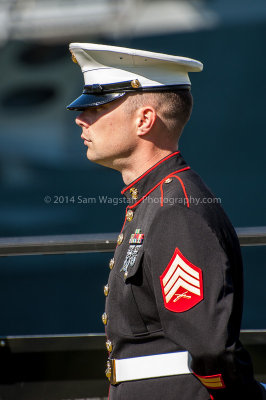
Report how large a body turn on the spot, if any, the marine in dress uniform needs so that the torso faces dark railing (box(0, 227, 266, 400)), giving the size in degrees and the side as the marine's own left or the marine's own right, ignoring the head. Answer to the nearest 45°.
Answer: approximately 45° to the marine's own right

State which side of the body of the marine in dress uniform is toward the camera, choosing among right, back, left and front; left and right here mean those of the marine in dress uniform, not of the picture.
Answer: left

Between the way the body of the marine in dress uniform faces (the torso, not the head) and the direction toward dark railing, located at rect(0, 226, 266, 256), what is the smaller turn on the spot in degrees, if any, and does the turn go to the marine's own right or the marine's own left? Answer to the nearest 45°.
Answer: approximately 90° to the marine's own right
